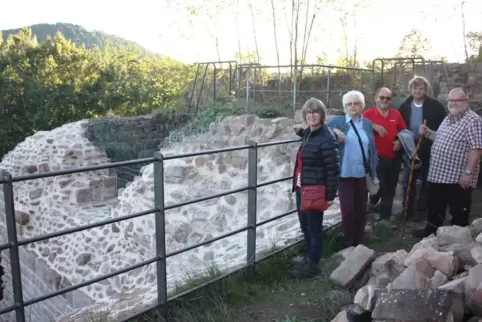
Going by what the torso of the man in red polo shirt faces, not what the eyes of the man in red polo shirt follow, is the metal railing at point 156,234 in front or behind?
in front

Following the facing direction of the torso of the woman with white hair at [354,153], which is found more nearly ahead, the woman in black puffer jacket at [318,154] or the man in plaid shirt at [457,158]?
the woman in black puffer jacket

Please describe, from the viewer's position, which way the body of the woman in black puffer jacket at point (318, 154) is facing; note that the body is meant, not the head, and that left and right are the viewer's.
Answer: facing the viewer and to the left of the viewer

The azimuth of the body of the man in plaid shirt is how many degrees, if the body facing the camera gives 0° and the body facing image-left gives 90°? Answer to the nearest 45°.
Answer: approximately 45°

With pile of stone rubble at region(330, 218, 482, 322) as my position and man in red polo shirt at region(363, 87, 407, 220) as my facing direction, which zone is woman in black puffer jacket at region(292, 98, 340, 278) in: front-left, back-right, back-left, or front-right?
front-left

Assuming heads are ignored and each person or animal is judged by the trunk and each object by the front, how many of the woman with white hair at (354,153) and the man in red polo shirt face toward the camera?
2

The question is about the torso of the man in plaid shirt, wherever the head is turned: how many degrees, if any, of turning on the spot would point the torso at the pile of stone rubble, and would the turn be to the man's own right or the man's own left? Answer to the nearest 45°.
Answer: approximately 45° to the man's own left

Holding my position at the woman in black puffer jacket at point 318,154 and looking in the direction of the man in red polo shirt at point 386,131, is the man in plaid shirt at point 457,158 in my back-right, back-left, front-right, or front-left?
front-right

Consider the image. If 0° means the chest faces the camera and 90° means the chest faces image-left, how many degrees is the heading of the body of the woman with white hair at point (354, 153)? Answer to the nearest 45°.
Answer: approximately 0°

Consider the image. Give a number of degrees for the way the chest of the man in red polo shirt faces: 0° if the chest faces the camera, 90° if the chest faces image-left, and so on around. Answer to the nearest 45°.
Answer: approximately 0°

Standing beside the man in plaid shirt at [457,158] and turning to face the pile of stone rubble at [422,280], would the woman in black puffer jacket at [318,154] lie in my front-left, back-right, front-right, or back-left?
front-right

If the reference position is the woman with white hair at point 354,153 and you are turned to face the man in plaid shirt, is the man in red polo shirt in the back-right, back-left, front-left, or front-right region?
front-left
